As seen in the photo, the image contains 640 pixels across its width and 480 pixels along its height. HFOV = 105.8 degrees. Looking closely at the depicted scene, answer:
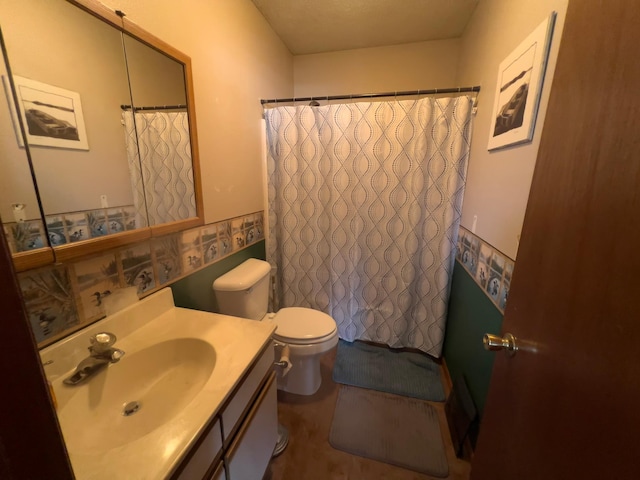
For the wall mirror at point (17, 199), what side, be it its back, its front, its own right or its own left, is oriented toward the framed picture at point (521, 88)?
front

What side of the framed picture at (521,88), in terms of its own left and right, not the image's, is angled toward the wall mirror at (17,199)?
front

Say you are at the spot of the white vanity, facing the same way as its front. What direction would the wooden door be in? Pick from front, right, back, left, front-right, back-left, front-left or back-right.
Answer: front

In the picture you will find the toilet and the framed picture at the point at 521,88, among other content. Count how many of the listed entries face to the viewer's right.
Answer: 1

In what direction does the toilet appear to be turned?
to the viewer's right

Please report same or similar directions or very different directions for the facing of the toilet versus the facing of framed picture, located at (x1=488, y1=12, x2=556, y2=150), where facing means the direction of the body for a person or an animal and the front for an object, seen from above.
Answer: very different directions

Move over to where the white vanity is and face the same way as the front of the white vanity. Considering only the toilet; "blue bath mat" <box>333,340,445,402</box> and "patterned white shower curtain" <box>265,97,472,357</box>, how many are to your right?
0

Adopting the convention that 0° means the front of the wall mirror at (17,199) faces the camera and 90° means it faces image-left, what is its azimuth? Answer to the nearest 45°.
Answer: approximately 315°

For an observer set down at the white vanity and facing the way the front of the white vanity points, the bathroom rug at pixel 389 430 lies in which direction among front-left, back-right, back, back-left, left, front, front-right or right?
front-left

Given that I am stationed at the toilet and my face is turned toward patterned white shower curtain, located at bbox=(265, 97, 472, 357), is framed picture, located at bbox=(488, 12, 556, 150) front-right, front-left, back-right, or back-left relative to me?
front-right
